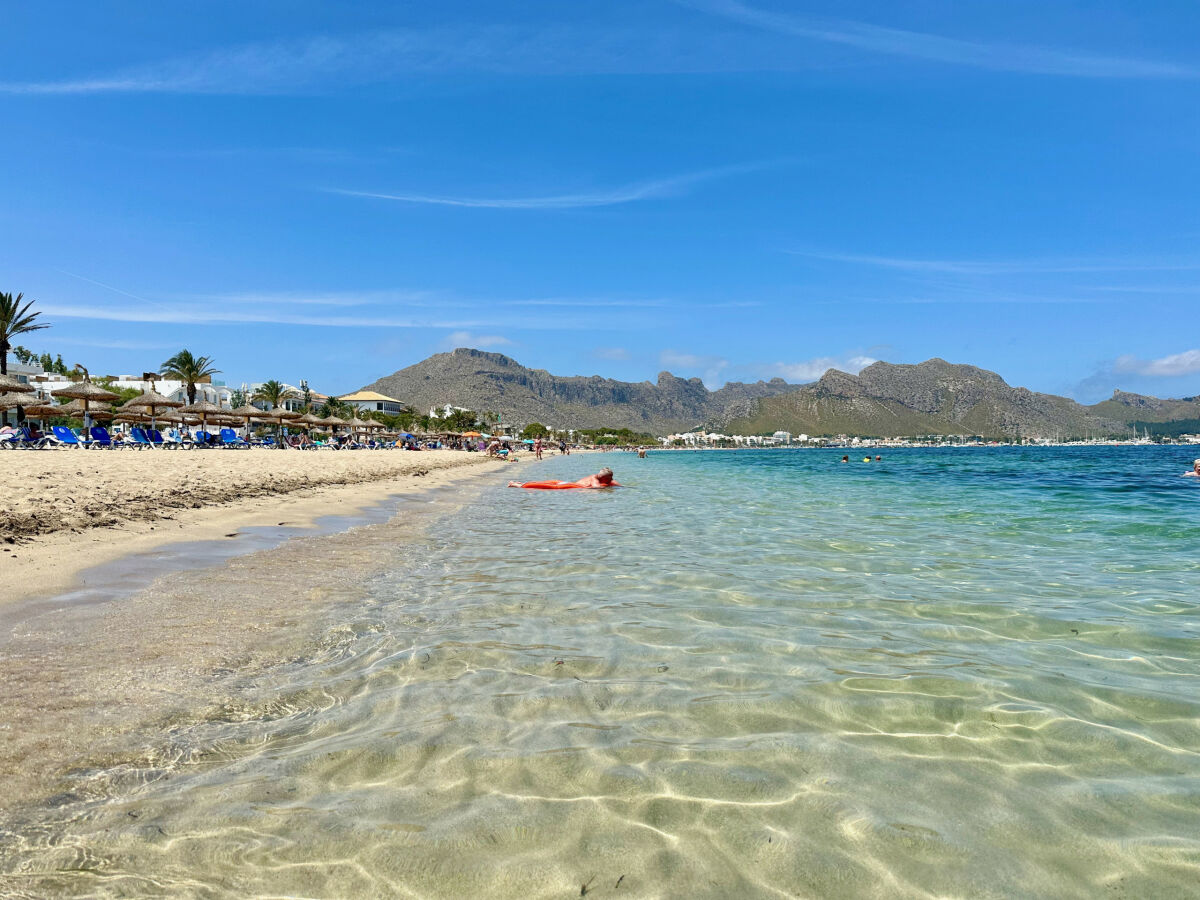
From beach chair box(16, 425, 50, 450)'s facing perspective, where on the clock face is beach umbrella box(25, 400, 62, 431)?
The beach umbrella is roughly at 9 o'clock from the beach chair.

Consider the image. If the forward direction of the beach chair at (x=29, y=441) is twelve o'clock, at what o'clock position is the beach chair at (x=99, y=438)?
the beach chair at (x=99, y=438) is roughly at 10 o'clock from the beach chair at (x=29, y=441).

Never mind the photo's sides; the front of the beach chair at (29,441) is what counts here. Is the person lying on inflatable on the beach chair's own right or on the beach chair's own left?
on the beach chair's own right

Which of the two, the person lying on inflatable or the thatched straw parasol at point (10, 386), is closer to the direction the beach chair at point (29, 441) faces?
the person lying on inflatable

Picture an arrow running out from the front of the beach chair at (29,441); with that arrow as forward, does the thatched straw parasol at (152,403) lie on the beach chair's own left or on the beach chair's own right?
on the beach chair's own left

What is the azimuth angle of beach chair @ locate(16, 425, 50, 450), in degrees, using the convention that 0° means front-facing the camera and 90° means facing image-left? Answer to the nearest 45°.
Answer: approximately 270°
